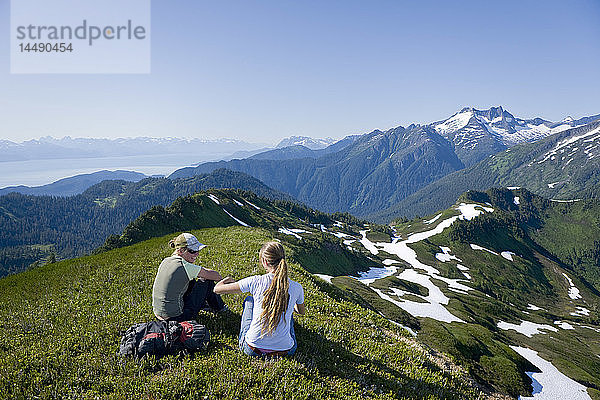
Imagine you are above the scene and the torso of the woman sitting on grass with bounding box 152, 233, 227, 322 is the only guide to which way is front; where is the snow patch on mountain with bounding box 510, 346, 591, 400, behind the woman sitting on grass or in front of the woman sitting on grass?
in front

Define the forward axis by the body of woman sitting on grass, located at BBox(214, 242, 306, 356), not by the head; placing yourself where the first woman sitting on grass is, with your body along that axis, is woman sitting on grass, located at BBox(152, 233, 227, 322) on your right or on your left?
on your left

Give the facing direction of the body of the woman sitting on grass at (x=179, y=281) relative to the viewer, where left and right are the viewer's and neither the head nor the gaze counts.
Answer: facing away from the viewer and to the right of the viewer

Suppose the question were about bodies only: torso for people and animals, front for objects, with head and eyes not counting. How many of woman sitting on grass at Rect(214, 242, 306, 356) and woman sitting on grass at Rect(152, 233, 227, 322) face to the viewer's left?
0

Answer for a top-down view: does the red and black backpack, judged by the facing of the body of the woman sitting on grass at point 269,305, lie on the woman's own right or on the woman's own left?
on the woman's own left

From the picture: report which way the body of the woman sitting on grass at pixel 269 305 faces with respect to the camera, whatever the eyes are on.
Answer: away from the camera
